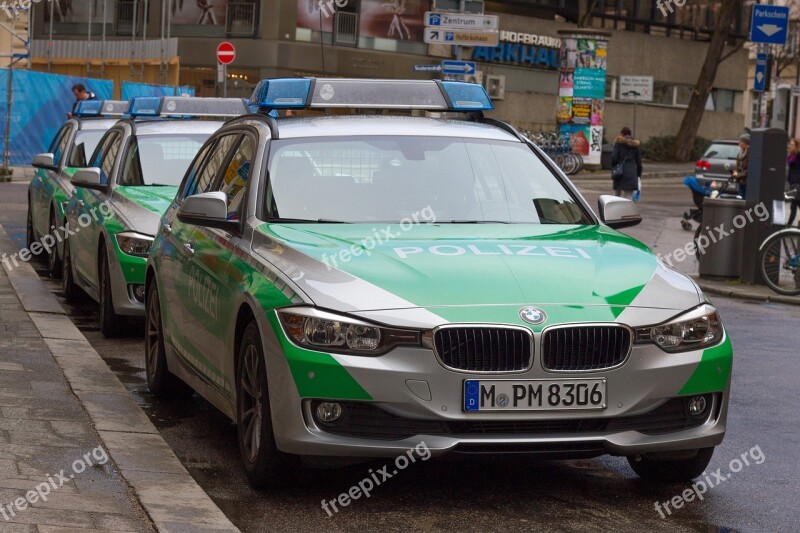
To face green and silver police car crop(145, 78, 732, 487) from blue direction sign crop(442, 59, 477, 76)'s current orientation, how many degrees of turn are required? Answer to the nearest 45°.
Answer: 0° — it already faces it

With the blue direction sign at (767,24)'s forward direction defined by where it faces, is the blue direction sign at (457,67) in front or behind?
behind

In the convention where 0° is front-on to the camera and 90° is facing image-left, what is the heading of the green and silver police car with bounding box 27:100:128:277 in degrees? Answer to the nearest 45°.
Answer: approximately 315°

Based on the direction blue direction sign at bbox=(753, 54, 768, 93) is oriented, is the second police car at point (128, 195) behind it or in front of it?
in front

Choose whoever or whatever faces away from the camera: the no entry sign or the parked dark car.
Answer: the parked dark car

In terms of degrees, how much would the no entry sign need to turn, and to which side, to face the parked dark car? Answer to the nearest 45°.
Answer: approximately 90° to its left
